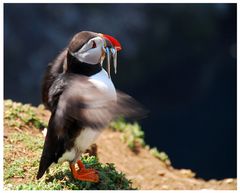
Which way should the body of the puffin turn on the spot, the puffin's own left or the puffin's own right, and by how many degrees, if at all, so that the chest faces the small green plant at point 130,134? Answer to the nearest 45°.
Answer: approximately 90° to the puffin's own left
